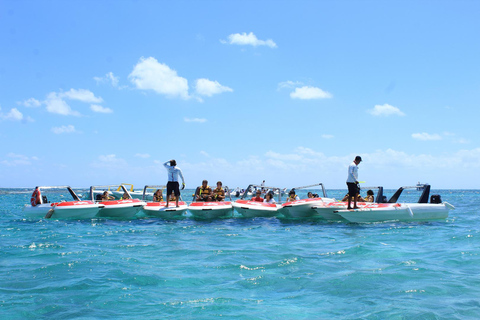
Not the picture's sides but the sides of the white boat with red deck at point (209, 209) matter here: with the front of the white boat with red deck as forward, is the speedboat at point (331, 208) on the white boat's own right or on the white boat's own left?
on the white boat's own left

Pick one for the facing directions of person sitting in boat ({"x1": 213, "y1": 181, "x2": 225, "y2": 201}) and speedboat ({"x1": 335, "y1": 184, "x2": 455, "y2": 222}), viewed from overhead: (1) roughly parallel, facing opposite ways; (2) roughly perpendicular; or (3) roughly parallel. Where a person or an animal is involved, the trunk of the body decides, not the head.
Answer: roughly perpendicular

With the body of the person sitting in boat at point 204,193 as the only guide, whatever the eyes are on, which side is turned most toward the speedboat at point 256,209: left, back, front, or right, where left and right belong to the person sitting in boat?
left

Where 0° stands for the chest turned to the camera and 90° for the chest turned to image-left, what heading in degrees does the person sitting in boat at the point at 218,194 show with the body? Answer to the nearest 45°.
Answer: approximately 0°
